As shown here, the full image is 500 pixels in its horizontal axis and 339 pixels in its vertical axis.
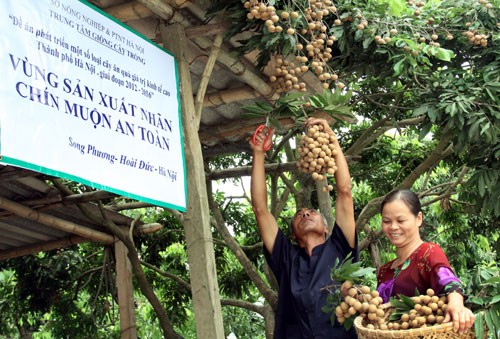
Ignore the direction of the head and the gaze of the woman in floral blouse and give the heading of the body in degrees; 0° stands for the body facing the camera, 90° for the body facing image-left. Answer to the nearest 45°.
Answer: approximately 45°

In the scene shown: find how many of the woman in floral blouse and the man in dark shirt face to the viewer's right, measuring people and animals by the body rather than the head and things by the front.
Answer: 0

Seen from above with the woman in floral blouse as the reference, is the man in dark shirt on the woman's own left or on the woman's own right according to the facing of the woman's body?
on the woman's own right

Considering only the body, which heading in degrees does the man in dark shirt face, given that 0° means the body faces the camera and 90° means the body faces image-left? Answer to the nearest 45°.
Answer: approximately 0°
